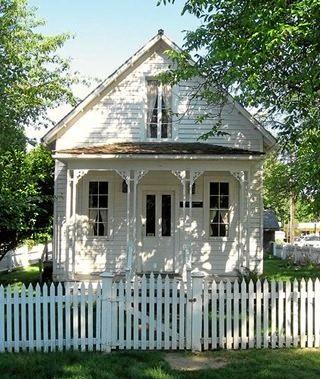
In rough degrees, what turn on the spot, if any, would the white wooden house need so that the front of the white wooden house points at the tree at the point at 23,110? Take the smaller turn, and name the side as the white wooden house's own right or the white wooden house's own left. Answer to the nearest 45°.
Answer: approximately 45° to the white wooden house's own right

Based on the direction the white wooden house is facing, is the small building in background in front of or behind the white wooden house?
behind

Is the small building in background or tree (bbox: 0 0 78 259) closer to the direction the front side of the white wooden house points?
the tree

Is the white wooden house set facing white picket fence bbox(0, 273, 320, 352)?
yes

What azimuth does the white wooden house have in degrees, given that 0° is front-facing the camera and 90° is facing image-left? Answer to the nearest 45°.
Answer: approximately 0°

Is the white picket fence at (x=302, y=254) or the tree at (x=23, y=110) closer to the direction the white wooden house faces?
the tree

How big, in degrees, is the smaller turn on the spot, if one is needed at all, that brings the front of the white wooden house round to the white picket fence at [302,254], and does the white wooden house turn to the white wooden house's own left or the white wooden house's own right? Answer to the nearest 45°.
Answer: approximately 135° to the white wooden house's own left
